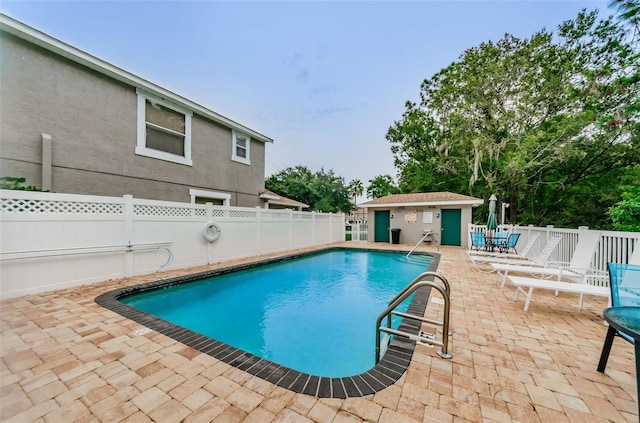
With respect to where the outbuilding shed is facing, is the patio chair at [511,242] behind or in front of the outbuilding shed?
in front

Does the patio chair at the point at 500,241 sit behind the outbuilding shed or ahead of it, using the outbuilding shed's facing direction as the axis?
ahead

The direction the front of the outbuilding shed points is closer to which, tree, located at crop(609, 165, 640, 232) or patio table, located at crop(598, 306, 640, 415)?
the patio table

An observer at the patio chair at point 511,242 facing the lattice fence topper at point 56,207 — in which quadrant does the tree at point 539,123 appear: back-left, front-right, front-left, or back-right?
back-right

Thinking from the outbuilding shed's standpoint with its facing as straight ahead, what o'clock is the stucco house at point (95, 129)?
The stucco house is roughly at 1 o'clock from the outbuilding shed.

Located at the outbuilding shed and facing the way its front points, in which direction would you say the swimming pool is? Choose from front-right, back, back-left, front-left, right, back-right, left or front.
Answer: front

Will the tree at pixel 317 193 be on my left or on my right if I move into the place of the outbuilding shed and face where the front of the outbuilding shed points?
on my right

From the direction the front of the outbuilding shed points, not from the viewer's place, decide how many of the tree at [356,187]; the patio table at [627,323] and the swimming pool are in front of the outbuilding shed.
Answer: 2

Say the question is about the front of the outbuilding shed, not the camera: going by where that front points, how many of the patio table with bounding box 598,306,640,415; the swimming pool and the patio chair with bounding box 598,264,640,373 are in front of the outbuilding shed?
3

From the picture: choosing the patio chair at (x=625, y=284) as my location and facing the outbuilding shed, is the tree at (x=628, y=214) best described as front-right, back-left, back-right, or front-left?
front-right

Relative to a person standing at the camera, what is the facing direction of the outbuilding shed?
facing the viewer

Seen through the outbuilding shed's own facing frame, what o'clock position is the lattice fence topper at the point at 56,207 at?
The lattice fence topper is roughly at 1 o'clock from the outbuilding shed.

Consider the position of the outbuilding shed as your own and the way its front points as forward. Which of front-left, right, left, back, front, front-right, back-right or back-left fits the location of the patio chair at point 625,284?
front

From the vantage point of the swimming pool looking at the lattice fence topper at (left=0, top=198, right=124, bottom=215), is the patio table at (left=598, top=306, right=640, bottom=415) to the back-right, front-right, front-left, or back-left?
back-left

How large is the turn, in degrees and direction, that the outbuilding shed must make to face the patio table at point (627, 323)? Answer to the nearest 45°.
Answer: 0° — it already faces it

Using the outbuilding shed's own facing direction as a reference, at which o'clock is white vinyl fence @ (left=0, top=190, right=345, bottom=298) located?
The white vinyl fence is roughly at 1 o'clock from the outbuilding shed.
